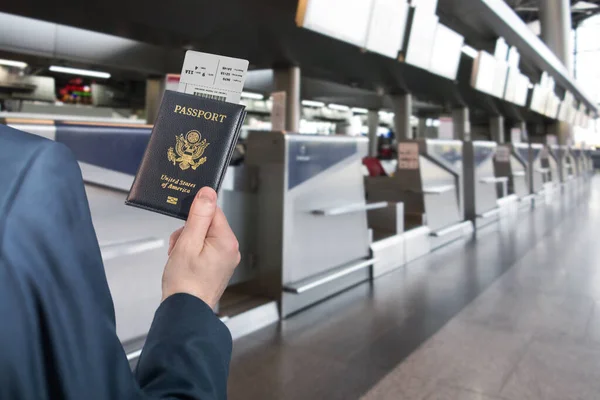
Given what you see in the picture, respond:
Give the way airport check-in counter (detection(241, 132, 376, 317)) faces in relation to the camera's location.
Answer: facing the viewer and to the right of the viewer

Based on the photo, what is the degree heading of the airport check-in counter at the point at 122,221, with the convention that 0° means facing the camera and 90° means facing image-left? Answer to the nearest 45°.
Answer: approximately 315°

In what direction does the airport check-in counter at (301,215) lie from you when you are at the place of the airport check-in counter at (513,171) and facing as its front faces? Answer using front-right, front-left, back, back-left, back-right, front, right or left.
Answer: front-right

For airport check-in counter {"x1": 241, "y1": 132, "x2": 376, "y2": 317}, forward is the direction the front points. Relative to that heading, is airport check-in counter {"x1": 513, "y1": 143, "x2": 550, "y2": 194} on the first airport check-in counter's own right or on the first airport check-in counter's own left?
on the first airport check-in counter's own left

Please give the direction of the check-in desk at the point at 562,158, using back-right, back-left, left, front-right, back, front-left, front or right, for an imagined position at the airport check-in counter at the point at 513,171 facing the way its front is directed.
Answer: back-left

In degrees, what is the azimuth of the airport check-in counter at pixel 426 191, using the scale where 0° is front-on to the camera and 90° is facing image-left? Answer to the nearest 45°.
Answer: approximately 315°

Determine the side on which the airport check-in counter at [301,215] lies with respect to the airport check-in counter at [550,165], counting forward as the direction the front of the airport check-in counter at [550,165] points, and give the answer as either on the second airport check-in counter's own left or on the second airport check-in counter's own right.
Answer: on the second airport check-in counter's own right

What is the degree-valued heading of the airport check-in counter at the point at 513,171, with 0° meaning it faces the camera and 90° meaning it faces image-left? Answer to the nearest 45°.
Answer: approximately 315°

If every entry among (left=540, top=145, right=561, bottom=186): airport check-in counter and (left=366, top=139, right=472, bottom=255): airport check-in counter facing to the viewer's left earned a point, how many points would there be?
0

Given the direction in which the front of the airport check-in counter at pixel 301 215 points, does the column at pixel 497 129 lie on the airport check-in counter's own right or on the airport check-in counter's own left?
on the airport check-in counter's own left

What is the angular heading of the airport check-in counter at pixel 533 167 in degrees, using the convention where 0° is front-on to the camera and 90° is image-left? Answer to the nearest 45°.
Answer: approximately 315°

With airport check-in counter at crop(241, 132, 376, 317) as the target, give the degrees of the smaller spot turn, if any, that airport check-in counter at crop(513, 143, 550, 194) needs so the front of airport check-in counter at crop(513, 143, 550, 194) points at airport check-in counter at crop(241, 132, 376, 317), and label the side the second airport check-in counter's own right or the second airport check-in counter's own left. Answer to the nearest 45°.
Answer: approximately 45° to the second airport check-in counter's own right
